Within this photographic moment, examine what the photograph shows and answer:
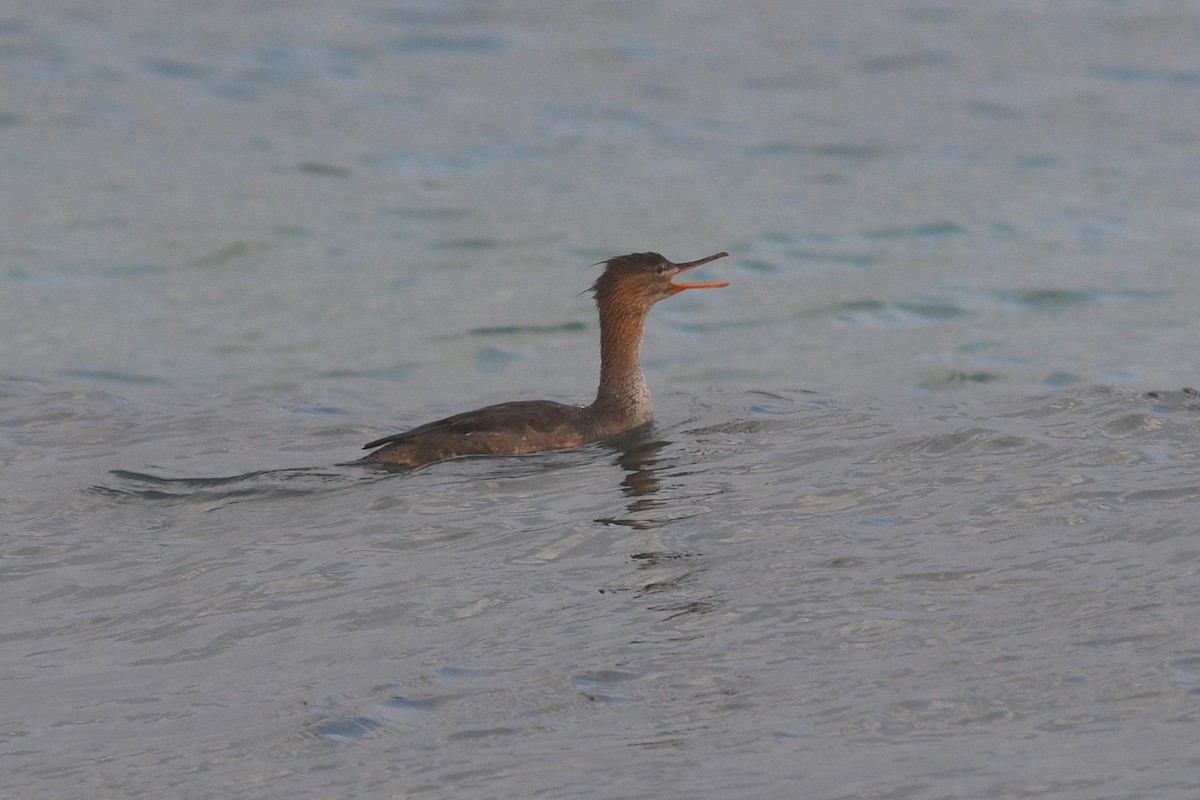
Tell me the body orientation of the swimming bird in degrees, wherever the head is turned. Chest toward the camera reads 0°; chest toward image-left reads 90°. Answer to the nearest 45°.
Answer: approximately 270°
